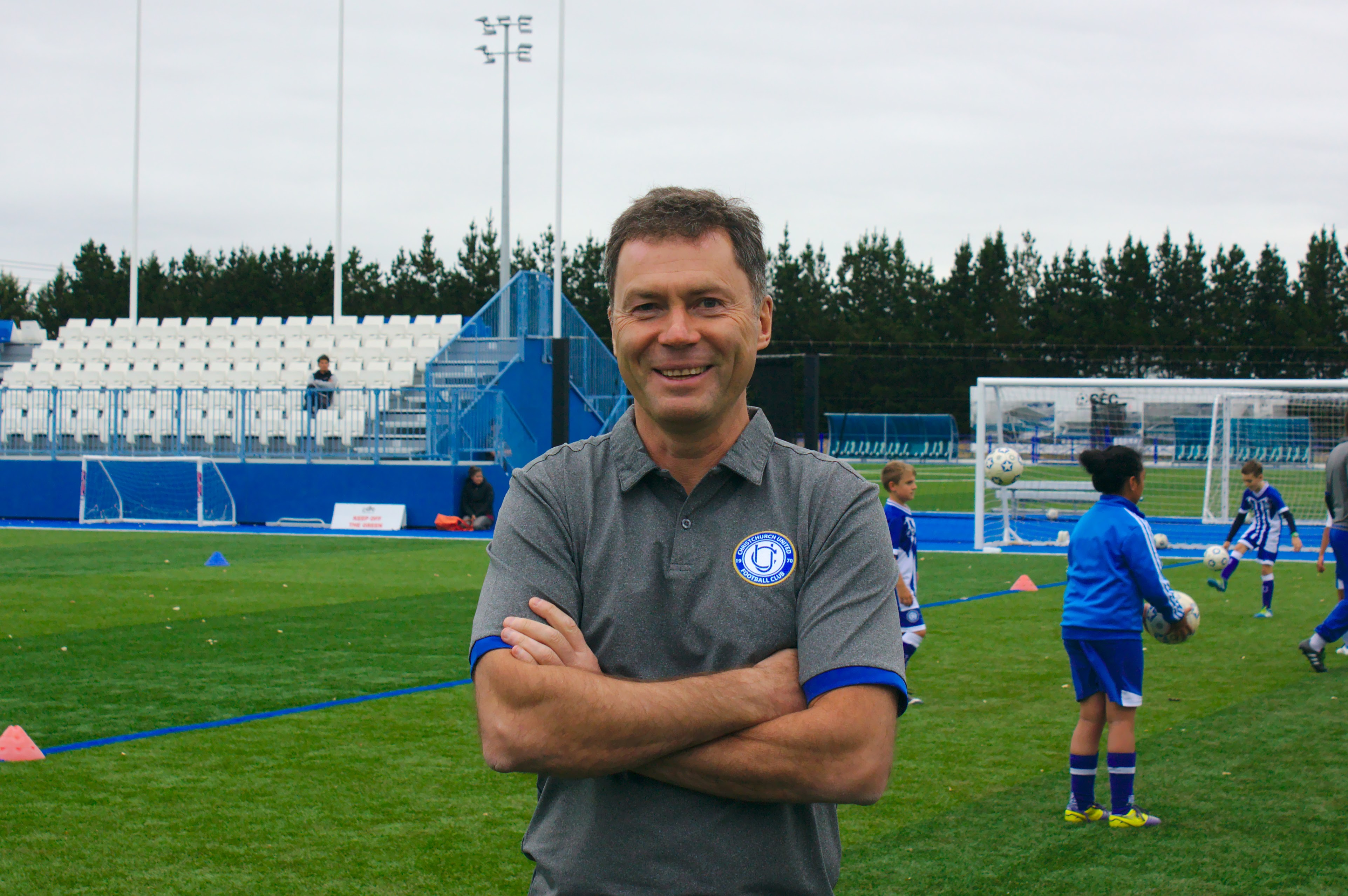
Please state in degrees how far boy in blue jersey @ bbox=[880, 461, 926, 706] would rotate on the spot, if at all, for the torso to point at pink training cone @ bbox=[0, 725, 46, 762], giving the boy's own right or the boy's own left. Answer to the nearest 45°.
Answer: approximately 135° to the boy's own right

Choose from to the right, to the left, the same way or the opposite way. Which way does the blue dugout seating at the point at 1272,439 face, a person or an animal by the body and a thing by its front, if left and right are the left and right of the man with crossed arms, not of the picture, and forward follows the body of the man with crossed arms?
the same way

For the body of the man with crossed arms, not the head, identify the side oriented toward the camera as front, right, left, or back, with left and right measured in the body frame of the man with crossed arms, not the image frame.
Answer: front

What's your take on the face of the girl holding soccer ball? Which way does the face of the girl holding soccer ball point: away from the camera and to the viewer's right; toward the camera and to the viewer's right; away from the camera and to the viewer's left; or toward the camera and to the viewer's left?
away from the camera and to the viewer's right

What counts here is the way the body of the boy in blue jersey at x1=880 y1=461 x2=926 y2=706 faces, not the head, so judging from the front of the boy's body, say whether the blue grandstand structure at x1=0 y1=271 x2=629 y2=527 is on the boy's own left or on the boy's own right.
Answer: on the boy's own left

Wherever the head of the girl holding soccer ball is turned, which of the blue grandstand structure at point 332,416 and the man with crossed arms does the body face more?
the blue grandstand structure

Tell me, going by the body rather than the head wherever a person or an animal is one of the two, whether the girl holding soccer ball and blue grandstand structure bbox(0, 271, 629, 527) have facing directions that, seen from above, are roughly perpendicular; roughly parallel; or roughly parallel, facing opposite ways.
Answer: roughly perpendicular

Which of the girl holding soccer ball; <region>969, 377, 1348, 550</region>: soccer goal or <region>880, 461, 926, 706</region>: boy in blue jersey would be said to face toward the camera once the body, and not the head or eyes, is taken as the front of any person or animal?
the soccer goal

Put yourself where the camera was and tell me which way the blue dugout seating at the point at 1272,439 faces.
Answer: facing the viewer

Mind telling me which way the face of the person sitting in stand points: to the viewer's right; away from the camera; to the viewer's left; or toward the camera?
toward the camera

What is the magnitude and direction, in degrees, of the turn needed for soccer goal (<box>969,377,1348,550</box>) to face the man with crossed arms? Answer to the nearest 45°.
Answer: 0° — it already faces them

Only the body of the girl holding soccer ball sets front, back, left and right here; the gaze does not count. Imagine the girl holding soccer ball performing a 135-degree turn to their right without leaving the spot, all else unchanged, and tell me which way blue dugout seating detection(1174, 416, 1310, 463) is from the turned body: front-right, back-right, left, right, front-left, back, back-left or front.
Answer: back

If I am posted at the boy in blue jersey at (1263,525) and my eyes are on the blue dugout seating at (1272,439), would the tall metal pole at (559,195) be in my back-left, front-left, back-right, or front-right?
front-left

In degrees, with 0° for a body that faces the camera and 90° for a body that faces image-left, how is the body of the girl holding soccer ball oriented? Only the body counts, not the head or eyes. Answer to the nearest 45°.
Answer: approximately 225°

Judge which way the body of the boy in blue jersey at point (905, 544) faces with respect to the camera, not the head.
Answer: to the viewer's right

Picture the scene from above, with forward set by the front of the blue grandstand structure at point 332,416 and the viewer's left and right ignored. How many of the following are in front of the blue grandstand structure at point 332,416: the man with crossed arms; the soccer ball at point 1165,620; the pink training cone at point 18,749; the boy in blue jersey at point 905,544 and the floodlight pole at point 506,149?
4
